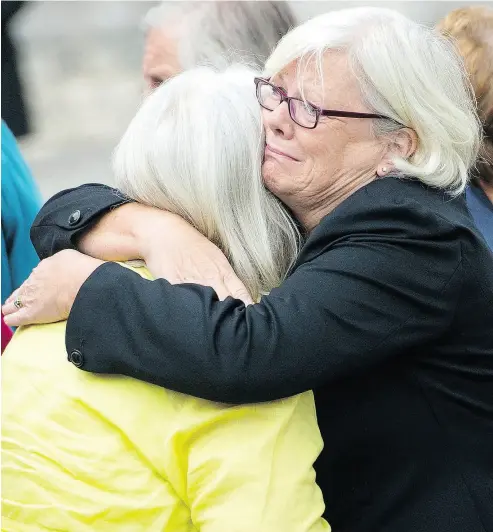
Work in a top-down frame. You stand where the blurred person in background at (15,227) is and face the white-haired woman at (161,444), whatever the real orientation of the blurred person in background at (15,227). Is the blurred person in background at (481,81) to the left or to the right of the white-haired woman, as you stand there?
left

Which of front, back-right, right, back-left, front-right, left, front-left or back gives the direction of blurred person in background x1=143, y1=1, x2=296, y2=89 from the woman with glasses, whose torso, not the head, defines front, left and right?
right

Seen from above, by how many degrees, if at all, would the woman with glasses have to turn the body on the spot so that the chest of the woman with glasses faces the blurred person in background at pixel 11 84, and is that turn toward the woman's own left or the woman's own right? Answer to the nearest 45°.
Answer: approximately 90° to the woman's own right

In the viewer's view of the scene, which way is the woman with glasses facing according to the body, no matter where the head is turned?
to the viewer's left

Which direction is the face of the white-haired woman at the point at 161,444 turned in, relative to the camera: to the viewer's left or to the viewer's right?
to the viewer's right

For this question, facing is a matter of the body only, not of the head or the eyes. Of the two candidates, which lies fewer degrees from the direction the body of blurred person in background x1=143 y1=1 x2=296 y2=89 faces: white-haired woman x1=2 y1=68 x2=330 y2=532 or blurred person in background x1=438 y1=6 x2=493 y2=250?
the white-haired woman

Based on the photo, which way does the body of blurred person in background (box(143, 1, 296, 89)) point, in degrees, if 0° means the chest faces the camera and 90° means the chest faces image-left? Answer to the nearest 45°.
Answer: approximately 90°
